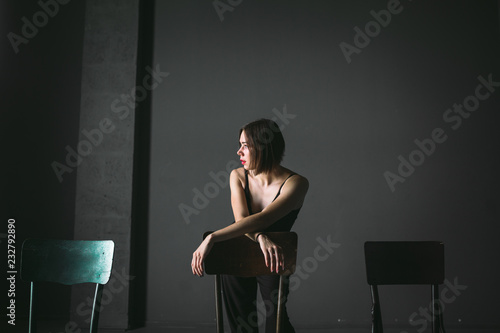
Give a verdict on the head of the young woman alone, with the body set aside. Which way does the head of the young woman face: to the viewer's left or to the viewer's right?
to the viewer's left

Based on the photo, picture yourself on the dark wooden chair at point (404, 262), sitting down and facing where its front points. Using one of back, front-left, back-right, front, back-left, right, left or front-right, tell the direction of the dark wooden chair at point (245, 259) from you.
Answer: back-left

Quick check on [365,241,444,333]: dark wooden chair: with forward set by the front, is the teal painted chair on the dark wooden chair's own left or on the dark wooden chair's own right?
on the dark wooden chair's own left

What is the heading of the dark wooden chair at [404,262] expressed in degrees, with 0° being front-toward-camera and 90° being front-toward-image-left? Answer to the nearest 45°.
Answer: approximately 180°
